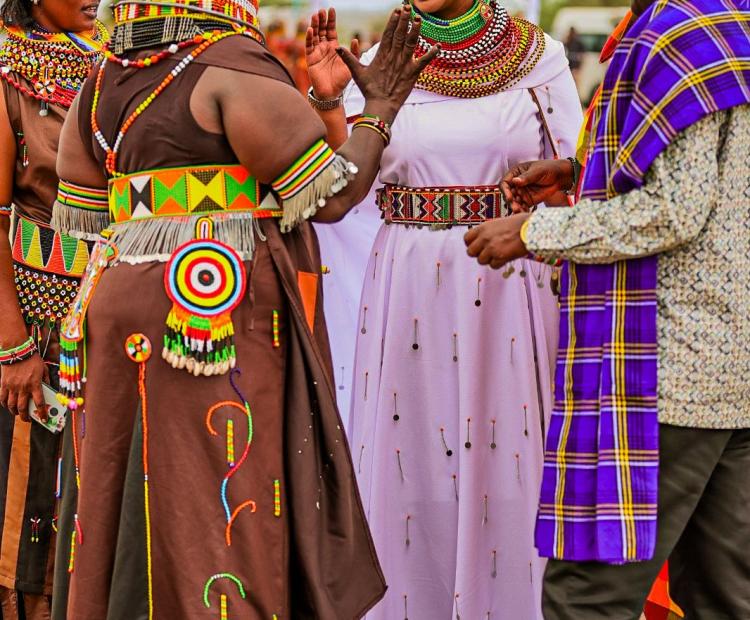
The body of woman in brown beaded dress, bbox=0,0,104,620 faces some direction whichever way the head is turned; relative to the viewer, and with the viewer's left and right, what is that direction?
facing the viewer and to the right of the viewer

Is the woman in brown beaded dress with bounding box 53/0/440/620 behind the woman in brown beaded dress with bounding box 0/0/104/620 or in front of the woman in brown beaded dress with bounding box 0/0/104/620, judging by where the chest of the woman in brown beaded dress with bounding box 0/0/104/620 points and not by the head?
in front

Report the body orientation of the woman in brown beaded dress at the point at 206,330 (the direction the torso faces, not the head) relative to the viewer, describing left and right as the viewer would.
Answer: facing away from the viewer and to the right of the viewer

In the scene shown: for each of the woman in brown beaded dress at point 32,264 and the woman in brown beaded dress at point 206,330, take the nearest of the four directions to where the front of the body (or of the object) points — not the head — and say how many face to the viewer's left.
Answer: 0

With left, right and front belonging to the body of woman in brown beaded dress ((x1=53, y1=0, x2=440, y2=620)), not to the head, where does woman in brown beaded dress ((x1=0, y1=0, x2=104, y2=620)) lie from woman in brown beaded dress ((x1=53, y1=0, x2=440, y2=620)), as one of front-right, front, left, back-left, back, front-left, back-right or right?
left
